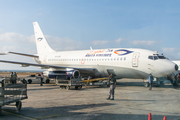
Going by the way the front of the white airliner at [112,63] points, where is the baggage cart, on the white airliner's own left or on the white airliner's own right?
on the white airliner's own right

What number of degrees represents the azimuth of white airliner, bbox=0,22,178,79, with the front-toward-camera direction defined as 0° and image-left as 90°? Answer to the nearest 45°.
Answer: approximately 315°
